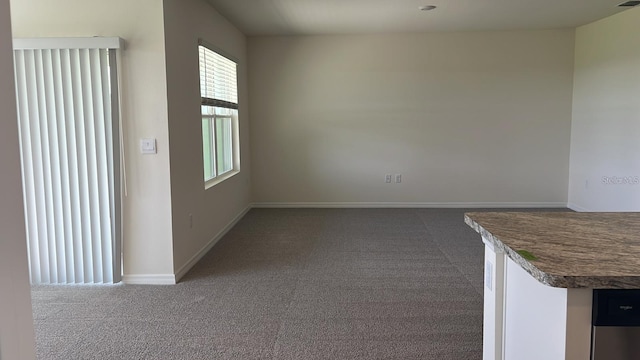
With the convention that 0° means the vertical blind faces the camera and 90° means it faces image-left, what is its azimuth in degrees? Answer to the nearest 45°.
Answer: approximately 0°

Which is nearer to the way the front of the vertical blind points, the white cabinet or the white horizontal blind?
the white cabinet

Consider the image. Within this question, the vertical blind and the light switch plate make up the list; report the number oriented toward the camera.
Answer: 2

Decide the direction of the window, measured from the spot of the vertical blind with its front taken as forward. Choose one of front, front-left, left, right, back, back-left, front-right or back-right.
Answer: back-left

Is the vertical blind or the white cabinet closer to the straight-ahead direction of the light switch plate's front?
the white cabinet

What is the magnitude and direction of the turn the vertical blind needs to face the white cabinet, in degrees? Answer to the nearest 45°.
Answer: approximately 45° to its left

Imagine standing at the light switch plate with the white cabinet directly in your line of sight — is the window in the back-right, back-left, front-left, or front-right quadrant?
back-left

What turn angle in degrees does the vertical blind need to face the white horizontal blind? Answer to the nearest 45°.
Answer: approximately 135° to its left

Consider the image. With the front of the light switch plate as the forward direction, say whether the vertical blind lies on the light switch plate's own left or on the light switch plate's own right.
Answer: on the light switch plate's own right

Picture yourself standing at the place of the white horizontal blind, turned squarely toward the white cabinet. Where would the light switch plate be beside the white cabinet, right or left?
right

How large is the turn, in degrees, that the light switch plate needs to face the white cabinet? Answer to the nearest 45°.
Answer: approximately 45° to its left

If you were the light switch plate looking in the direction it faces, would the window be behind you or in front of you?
behind

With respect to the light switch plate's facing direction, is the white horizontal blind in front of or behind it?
behind
